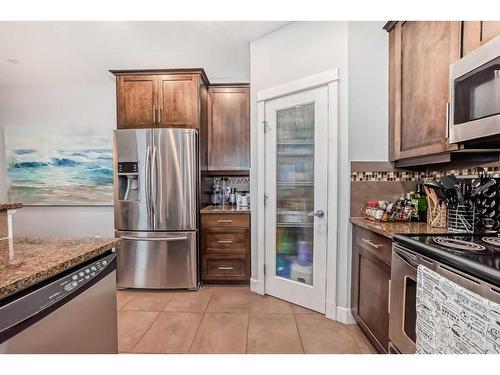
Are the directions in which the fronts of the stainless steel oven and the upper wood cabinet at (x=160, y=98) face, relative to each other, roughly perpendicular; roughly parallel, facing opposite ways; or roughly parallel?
roughly perpendicular

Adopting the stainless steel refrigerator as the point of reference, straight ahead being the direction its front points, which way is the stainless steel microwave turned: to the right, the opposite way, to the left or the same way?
to the right

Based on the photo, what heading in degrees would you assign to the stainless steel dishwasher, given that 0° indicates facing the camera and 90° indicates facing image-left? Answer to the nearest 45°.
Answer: approximately 315°

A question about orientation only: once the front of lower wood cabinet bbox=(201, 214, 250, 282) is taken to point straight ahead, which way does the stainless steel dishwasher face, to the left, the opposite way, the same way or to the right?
to the left

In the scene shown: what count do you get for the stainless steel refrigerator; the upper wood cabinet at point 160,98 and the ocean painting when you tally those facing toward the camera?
3

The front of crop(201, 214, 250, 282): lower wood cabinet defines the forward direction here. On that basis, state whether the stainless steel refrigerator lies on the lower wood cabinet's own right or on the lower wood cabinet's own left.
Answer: on the lower wood cabinet's own right

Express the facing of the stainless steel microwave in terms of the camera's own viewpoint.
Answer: facing the viewer and to the left of the viewer

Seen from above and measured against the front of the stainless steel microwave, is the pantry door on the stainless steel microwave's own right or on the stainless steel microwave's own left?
on the stainless steel microwave's own right

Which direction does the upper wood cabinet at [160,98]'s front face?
toward the camera

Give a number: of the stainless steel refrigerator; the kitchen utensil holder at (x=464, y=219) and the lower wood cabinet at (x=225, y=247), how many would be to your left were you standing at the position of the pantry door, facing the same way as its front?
1

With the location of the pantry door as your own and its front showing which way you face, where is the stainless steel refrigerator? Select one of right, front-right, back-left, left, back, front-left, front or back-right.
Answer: front-right

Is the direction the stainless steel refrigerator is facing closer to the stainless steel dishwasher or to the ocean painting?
the stainless steel dishwasher

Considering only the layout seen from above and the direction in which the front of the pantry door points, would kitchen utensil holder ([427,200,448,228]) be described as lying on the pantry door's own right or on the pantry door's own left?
on the pantry door's own left
